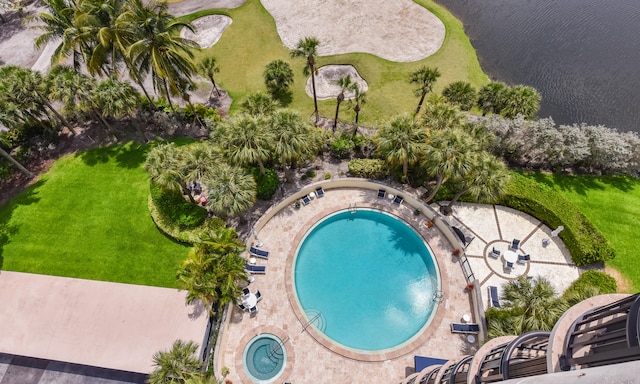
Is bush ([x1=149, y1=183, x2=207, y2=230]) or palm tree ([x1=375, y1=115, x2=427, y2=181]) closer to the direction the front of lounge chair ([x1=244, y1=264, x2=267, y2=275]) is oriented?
the palm tree

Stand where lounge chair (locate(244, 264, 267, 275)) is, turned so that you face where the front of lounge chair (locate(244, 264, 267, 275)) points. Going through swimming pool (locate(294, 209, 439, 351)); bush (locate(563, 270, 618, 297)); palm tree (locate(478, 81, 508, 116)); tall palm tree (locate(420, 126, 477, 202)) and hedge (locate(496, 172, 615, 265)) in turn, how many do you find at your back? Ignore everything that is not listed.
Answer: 0

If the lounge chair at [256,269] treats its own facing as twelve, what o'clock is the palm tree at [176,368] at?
The palm tree is roughly at 4 o'clock from the lounge chair.

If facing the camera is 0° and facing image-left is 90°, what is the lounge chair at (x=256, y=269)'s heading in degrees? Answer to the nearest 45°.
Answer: approximately 270°
